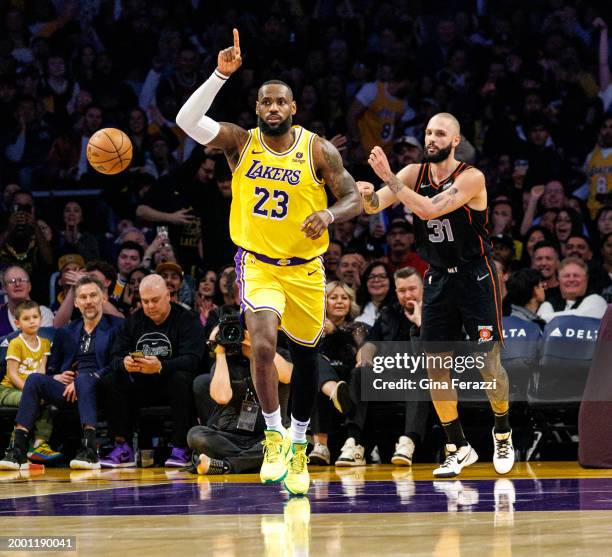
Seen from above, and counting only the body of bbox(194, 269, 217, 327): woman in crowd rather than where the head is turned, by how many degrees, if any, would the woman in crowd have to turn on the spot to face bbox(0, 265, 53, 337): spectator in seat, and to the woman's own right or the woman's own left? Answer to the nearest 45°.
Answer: approximately 90° to the woman's own right

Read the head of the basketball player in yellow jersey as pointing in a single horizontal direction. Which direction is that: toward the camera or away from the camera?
toward the camera

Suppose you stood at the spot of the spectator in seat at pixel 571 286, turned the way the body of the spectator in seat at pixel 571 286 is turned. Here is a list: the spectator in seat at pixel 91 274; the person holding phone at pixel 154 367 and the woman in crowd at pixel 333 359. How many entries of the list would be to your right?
3

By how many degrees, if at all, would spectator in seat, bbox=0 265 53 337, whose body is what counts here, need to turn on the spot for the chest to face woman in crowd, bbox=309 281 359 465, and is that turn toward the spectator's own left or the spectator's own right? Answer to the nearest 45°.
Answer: approximately 45° to the spectator's own left

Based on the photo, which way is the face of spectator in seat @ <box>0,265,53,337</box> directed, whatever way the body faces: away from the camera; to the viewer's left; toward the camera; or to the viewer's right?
toward the camera

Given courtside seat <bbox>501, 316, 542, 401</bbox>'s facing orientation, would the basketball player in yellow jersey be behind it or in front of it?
in front

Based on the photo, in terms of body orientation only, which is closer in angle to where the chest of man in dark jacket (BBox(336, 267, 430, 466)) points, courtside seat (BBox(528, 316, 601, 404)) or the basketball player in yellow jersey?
the basketball player in yellow jersey

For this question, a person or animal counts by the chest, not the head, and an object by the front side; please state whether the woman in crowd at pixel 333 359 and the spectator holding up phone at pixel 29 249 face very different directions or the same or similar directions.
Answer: same or similar directions

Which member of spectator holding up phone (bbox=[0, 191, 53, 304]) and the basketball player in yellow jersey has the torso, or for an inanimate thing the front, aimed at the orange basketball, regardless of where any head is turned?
the spectator holding up phone

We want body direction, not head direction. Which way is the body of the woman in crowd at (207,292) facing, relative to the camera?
toward the camera

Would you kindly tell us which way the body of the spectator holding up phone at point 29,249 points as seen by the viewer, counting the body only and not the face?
toward the camera

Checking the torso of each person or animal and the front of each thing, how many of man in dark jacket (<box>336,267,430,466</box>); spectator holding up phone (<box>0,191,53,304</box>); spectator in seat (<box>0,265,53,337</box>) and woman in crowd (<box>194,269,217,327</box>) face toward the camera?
4
